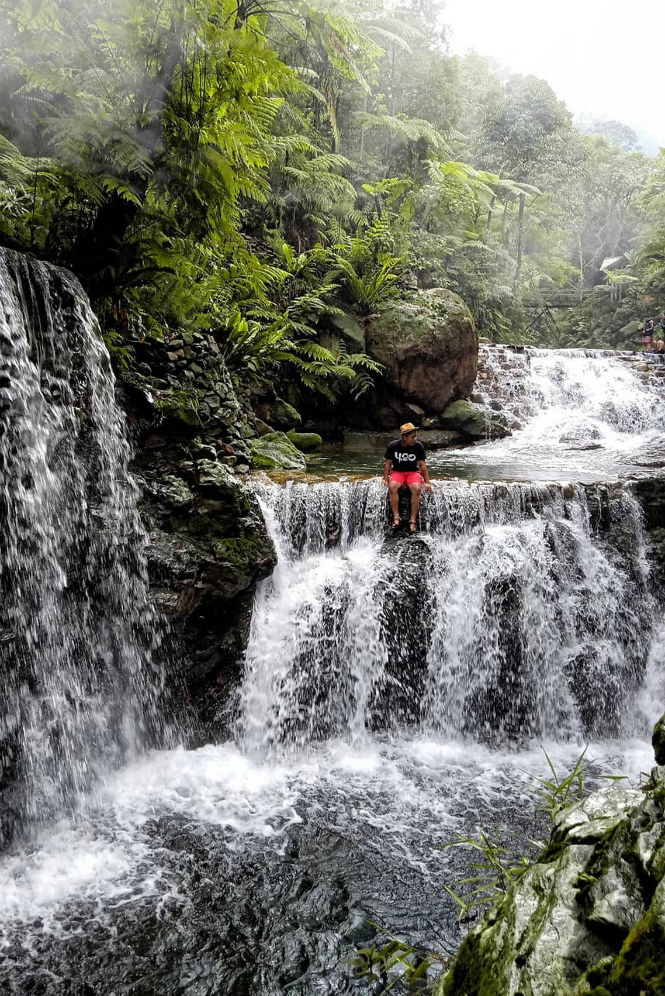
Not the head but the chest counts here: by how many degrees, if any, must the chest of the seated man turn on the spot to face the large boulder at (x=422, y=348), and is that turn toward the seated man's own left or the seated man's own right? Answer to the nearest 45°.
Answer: approximately 180°

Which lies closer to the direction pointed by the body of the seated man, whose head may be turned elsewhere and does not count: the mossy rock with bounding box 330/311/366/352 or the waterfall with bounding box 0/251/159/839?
the waterfall

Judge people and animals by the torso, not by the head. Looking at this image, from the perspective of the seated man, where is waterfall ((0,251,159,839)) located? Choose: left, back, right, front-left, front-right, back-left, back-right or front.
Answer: front-right

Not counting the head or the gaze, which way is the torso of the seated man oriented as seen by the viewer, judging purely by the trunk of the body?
toward the camera

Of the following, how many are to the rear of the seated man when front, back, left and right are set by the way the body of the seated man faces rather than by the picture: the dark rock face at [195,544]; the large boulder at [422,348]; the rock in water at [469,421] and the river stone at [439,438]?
3

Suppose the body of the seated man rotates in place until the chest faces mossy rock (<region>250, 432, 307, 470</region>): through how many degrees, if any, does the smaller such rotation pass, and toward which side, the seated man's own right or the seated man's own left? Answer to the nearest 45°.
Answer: approximately 135° to the seated man's own right

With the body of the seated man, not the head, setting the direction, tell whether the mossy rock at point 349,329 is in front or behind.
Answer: behind

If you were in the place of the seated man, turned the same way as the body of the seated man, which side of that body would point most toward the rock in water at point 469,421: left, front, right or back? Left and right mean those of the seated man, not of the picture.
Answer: back

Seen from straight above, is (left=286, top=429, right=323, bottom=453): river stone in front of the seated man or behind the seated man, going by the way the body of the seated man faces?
behind

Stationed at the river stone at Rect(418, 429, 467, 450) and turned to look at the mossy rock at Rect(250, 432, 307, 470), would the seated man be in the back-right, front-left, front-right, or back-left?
front-left

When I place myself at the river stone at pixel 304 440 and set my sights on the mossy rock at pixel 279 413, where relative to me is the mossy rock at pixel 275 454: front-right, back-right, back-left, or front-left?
back-left
